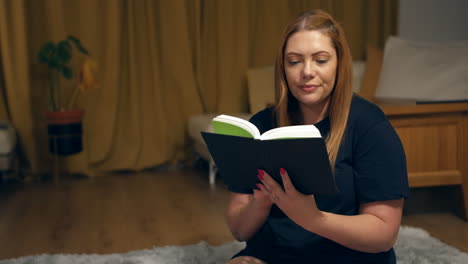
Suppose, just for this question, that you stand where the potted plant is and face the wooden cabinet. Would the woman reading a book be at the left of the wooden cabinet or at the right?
right

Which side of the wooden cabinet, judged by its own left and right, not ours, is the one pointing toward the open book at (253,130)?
front

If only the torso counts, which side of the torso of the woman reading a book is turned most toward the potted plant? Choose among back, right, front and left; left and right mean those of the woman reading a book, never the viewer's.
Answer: right

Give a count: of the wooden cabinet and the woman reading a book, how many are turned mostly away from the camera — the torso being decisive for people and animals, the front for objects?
0

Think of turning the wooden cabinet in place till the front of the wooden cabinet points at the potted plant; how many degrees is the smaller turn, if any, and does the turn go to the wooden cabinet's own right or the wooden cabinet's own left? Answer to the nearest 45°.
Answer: approximately 90° to the wooden cabinet's own right

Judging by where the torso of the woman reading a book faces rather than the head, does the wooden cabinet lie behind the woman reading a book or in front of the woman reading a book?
behind

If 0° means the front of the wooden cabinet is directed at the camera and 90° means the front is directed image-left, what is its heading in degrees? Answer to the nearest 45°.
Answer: approximately 0°

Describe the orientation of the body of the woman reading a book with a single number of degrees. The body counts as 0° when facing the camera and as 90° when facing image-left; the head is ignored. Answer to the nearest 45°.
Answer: approximately 45°

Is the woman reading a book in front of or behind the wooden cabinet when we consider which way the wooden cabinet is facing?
in front
